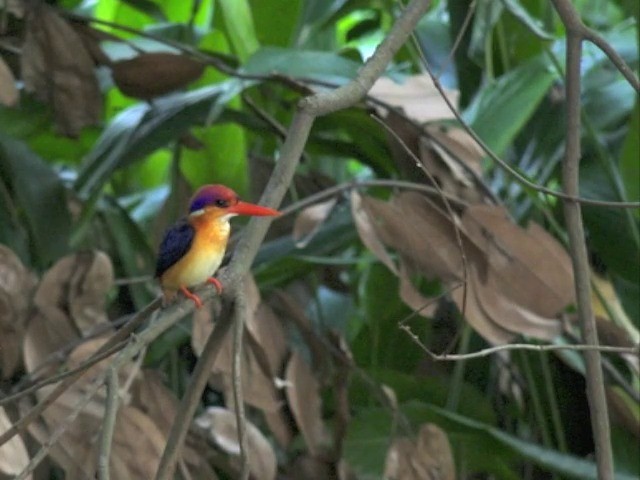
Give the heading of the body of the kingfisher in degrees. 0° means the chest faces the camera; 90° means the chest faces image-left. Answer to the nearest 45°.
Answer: approximately 315°

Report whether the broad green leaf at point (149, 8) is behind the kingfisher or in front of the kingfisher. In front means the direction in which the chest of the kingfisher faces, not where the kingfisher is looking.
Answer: behind
